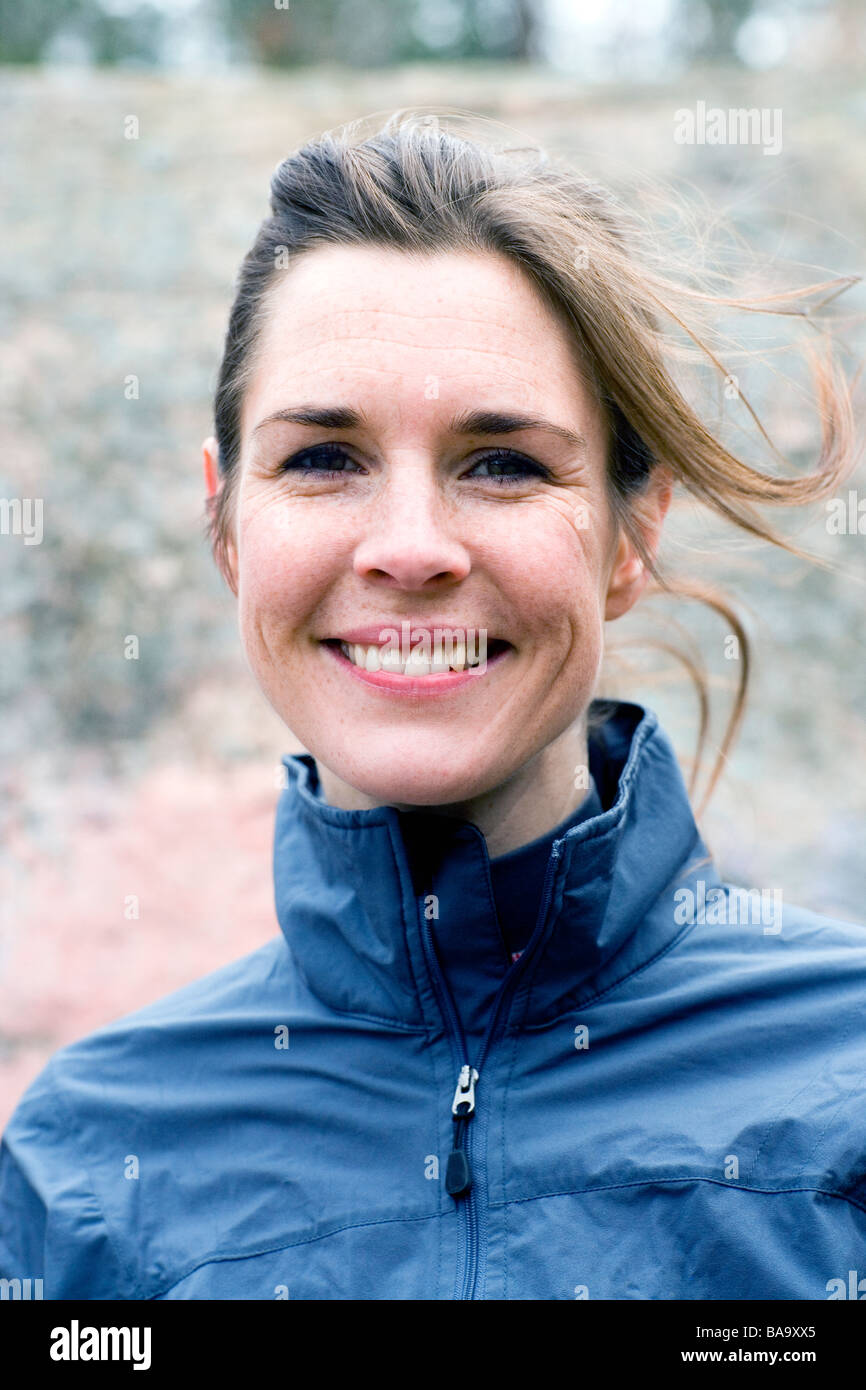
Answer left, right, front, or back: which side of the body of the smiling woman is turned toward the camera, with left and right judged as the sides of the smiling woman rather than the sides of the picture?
front

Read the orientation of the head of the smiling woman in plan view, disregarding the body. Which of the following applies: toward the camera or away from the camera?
toward the camera
